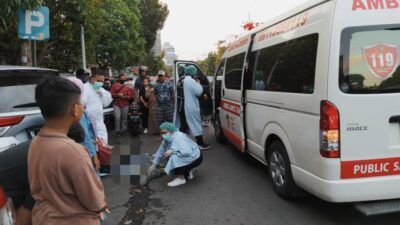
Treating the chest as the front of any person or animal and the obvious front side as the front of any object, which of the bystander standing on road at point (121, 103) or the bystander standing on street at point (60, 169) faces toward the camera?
the bystander standing on road at point (121, 103)

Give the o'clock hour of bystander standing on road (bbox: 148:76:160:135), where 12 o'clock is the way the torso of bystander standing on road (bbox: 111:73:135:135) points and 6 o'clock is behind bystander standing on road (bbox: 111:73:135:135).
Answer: bystander standing on road (bbox: 148:76:160:135) is roughly at 9 o'clock from bystander standing on road (bbox: 111:73:135:135).

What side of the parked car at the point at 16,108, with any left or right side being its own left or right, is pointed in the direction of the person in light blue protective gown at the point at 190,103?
right

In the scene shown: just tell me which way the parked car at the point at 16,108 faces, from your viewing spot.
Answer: facing away from the viewer and to the left of the viewer

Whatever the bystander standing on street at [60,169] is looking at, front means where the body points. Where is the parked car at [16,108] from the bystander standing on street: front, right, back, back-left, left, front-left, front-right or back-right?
front-left

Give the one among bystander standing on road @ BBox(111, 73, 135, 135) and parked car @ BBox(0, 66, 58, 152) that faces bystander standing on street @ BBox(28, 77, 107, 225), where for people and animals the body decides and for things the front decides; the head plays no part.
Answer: bystander standing on road @ BBox(111, 73, 135, 135)

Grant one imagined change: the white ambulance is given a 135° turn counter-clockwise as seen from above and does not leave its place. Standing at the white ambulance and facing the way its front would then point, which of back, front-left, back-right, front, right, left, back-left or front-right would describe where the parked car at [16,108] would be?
right

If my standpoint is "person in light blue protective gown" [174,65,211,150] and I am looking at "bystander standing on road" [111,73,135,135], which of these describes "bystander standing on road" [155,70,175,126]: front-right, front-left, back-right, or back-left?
front-right

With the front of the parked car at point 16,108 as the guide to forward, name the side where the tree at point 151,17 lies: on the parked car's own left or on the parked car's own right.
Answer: on the parked car's own right

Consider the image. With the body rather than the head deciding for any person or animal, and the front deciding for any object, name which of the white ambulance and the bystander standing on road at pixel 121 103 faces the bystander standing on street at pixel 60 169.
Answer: the bystander standing on road at pixel 121 103

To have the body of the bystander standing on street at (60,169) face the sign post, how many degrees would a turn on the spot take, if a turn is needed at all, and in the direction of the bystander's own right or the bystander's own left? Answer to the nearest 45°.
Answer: approximately 45° to the bystander's own left

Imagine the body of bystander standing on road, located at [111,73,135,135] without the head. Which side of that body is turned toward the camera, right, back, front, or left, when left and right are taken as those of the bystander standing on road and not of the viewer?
front

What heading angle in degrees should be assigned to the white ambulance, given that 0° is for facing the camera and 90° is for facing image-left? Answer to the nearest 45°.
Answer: approximately 135°
